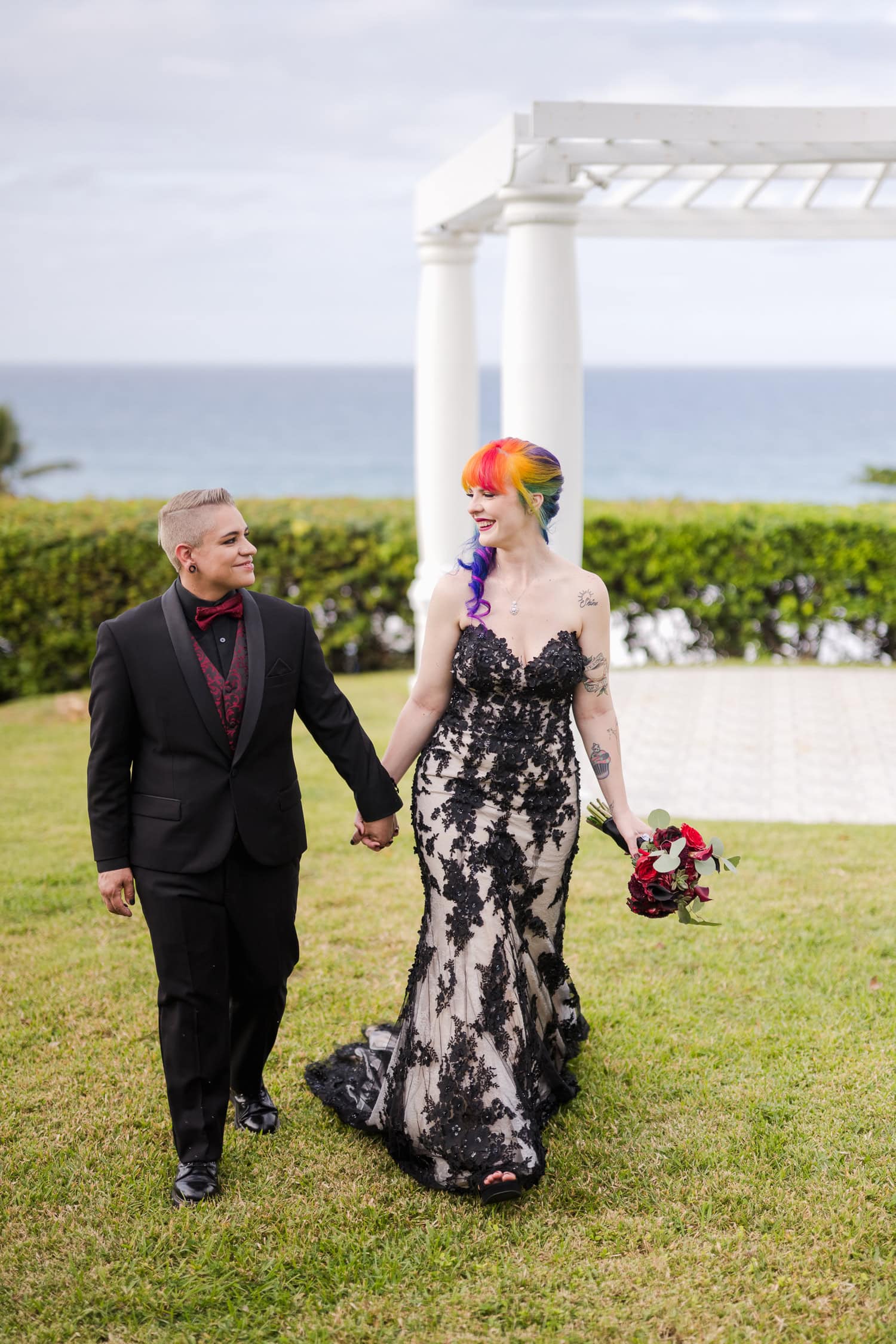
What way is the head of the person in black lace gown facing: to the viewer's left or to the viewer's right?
to the viewer's left

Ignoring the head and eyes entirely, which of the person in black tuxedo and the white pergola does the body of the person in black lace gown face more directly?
the person in black tuxedo

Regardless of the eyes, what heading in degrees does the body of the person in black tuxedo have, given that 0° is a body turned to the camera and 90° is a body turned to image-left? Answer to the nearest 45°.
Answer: approximately 0°

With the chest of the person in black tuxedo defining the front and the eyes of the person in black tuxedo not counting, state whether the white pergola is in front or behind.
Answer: behind

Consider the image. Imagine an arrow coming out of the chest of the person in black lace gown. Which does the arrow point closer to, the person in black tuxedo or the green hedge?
the person in black tuxedo

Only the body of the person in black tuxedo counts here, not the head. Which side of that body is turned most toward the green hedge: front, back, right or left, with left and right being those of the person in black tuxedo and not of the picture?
back

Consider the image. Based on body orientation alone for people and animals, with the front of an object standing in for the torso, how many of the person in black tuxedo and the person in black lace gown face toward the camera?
2

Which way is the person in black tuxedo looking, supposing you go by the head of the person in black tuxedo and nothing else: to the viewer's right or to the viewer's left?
to the viewer's right

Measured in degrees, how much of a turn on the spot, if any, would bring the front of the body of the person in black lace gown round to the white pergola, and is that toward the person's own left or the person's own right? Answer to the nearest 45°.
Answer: approximately 180°

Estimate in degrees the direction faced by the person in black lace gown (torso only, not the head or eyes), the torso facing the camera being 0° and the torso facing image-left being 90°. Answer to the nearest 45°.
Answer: approximately 0°

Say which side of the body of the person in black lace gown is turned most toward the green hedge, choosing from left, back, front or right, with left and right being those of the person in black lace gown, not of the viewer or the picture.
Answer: back

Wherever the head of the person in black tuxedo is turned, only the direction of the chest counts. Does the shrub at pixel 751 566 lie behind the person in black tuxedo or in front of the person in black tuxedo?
behind
